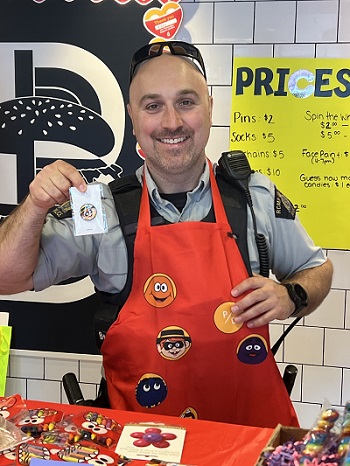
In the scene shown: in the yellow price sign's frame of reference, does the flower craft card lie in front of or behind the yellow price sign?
in front

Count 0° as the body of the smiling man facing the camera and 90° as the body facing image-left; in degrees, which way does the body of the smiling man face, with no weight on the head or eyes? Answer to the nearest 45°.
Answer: approximately 0°

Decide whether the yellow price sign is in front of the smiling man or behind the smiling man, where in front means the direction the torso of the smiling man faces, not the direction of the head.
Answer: behind

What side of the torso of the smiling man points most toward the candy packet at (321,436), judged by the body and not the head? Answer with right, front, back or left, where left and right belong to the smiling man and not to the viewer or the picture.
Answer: front

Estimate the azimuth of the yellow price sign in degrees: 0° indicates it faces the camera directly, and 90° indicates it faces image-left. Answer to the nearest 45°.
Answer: approximately 0°

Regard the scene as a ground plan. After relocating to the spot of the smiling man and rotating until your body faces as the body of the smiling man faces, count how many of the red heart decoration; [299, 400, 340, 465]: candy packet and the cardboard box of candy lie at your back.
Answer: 1

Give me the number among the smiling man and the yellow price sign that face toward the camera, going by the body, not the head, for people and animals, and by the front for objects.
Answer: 2

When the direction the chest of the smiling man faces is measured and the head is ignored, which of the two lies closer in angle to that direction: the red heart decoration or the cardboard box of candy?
the cardboard box of candy

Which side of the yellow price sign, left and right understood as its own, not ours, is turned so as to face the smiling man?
front

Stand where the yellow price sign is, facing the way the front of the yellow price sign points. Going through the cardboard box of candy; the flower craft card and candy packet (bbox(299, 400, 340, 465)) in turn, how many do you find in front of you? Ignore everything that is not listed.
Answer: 3

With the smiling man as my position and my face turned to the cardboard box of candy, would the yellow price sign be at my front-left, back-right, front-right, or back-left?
back-left

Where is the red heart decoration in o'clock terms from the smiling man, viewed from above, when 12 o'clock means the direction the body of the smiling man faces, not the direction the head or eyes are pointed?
The red heart decoration is roughly at 6 o'clock from the smiling man.
